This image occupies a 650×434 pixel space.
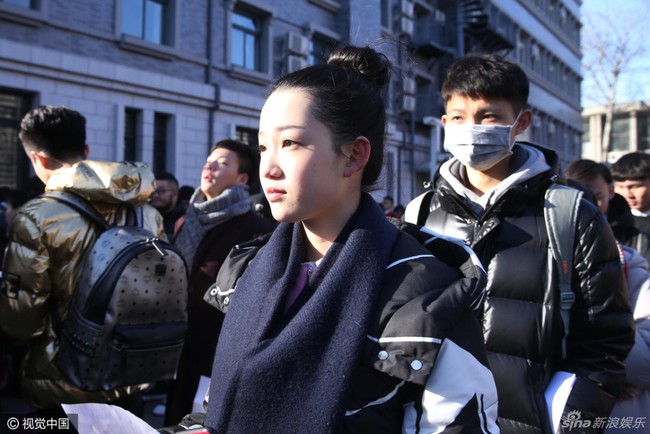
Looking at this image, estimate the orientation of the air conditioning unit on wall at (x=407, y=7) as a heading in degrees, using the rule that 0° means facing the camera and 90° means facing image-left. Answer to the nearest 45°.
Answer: approximately 315°

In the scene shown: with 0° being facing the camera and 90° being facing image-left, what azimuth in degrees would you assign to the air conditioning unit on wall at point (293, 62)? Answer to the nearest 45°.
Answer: approximately 315°

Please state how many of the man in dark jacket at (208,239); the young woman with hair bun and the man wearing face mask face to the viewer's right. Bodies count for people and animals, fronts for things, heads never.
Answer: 0

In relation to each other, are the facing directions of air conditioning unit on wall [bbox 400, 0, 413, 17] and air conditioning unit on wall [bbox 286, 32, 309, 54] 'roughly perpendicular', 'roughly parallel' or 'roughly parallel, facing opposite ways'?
roughly parallel

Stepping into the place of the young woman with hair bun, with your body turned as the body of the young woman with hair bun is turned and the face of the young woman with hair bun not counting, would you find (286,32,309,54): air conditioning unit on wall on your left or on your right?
on your right

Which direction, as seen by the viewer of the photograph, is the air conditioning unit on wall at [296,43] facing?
facing the viewer and to the right of the viewer

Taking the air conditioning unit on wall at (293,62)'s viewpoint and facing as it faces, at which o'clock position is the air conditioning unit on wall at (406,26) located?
the air conditioning unit on wall at (406,26) is roughly at 9 o'clock from the air conditioning unit on wall at (293,62).

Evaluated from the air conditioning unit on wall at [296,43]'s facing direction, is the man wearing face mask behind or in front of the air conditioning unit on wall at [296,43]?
in front

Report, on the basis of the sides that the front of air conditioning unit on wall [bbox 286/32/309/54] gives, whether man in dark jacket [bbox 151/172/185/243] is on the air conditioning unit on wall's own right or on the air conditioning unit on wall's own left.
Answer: on the air conditioning unit on wall's own right

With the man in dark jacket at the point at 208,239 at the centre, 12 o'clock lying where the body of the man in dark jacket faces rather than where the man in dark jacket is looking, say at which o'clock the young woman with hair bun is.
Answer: The young woman with hair bun is roughly at 10 o'clock from the man in dark jacket.

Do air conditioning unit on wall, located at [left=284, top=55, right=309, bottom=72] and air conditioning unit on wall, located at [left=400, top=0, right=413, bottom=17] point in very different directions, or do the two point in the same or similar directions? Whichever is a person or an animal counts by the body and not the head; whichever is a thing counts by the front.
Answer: same or similar directions

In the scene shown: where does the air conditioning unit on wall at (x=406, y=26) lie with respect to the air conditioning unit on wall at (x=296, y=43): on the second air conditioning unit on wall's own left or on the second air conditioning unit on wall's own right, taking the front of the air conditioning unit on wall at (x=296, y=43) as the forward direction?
on the second air conditioning unit on wall's own left

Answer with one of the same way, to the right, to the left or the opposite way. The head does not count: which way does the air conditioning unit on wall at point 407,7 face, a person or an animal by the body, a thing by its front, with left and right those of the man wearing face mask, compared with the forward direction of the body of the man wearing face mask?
to the left

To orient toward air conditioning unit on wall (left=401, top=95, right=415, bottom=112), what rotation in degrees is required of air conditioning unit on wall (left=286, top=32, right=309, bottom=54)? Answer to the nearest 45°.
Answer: approximately 90° to its left

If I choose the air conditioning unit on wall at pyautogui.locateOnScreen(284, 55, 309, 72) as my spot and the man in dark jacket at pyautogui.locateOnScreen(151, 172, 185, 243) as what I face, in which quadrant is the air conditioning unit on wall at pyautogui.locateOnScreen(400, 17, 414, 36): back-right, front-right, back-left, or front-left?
back-left

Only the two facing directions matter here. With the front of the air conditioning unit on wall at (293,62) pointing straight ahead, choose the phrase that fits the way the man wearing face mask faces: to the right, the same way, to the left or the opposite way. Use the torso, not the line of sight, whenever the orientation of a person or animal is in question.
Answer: to the right

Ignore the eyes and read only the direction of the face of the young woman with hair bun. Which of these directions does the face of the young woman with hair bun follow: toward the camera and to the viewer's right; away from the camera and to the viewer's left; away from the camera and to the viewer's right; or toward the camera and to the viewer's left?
toward the camera and to the viewer's left

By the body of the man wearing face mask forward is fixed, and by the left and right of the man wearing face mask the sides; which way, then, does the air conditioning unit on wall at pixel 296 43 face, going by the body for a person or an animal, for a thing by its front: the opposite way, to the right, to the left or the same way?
to the left

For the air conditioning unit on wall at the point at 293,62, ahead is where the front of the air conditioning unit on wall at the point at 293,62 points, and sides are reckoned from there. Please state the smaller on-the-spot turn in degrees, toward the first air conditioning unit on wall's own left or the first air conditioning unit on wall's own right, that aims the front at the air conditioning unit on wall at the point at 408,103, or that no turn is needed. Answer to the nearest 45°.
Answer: approximately 90° to the first air conditioning unit on wall's own left

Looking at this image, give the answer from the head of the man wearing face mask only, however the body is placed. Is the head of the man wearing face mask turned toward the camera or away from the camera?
toward the camera
